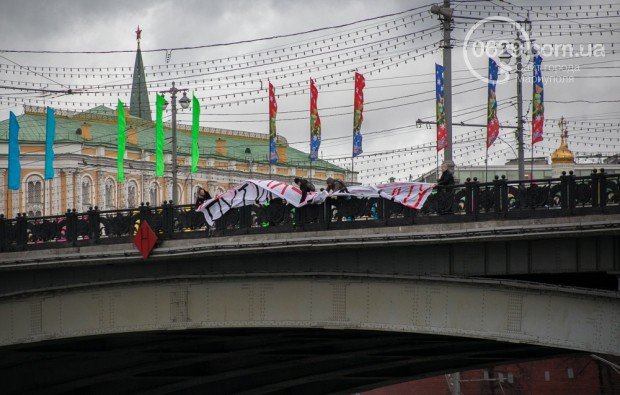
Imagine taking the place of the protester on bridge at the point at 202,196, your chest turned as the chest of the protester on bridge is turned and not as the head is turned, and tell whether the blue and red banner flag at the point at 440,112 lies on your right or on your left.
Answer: on your left

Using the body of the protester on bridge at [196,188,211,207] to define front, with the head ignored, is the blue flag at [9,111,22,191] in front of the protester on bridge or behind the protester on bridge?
behind

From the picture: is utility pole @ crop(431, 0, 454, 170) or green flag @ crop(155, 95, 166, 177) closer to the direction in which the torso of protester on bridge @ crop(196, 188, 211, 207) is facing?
the utility pole

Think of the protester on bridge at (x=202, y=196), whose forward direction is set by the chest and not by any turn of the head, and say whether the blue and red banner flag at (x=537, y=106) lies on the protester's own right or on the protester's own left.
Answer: on the protester's own left

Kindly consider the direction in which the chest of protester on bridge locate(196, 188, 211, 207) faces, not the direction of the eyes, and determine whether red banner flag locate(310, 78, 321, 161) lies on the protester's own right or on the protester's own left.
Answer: on the protester's own left

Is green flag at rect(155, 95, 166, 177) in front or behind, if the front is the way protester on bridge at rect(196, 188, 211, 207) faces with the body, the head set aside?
behind

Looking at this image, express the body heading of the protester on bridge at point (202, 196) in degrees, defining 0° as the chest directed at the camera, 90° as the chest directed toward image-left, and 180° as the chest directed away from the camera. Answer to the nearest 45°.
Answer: approximately 315°
